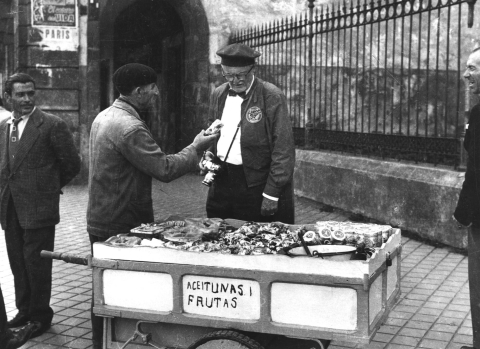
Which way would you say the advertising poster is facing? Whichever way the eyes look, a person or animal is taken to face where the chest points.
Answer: toward the camera

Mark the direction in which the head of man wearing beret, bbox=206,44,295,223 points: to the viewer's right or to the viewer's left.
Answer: to the viewer's left

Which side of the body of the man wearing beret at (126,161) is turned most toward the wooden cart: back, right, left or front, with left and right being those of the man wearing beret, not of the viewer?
right

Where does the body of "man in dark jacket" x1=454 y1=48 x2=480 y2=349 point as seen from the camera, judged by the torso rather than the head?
to the viewer's left

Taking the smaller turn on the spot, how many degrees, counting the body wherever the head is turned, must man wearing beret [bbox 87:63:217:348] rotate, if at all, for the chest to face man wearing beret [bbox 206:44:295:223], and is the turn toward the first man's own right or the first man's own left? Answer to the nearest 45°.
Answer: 0° — they already face them

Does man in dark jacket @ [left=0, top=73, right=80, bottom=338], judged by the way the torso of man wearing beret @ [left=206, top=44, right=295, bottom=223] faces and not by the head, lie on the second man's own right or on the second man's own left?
on the second man's own right

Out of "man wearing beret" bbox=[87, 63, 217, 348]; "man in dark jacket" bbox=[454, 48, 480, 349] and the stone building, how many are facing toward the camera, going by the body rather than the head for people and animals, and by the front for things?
1

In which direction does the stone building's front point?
toward the camera

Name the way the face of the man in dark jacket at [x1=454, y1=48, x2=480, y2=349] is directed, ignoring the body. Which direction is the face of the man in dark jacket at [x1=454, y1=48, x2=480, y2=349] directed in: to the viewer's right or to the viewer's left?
to the viewer's left

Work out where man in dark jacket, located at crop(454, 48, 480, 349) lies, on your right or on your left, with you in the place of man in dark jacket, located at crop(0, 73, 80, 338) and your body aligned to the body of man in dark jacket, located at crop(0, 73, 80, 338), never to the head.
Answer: on your left

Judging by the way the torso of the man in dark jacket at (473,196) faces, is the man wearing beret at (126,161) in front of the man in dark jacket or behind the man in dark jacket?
in front

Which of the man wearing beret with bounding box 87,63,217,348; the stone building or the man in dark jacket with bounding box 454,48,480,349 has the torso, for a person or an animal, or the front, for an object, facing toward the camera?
the stone building

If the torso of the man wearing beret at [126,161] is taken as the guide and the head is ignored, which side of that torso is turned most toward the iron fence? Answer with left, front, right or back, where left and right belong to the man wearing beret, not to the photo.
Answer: front

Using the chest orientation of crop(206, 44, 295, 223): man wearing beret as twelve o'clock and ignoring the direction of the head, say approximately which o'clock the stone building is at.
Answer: The stone building is roughly at 4 o'clock from the man wearing beret.

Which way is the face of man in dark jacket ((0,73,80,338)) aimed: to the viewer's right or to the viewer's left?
to the viewer's right

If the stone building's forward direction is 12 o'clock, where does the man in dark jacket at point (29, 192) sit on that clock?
The man in dark jacket is roughly at 12 o'clock from the stone building.

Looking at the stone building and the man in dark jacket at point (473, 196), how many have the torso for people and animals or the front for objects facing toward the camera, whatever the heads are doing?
1
